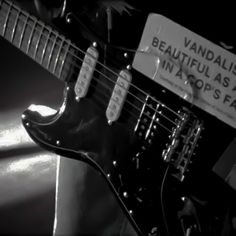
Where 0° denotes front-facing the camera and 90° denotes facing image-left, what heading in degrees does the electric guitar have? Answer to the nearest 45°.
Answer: approximately 0°
